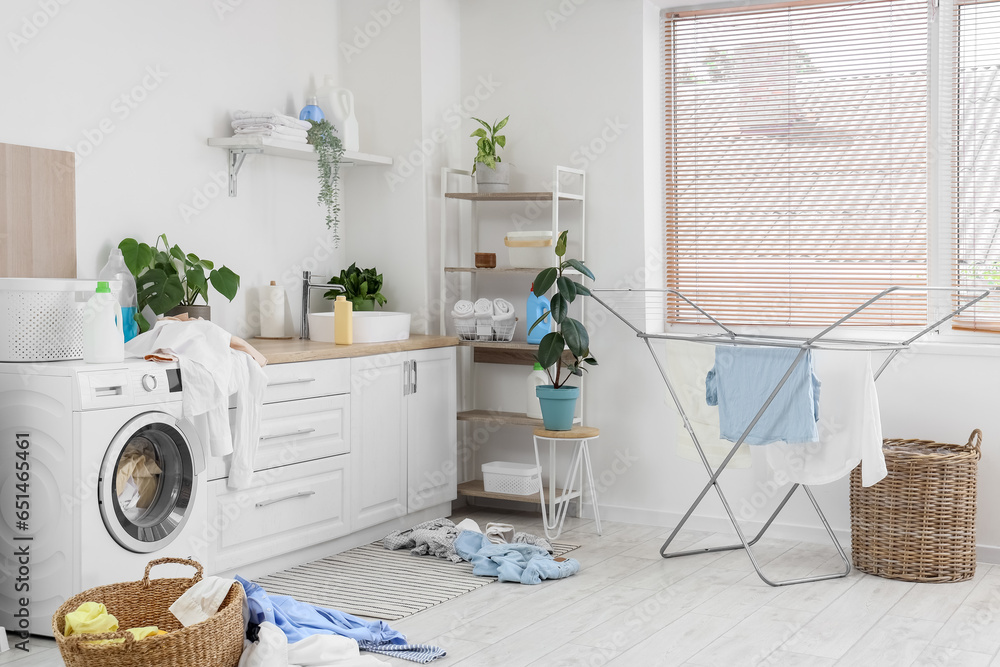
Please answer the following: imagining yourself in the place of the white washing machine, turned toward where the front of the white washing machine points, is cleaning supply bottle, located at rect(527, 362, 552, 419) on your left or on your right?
on your left

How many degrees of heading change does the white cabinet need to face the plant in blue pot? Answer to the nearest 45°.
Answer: approximately 45° to its left

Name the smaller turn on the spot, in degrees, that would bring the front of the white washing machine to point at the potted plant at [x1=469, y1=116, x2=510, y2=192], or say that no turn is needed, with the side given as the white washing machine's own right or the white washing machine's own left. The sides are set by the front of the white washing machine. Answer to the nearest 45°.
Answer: approximately 90° to the white washing machine's own left

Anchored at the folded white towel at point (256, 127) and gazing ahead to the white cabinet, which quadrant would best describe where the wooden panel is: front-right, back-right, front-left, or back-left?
back-right

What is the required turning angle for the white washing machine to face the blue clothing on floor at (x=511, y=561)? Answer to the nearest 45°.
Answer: approximately 45° to its left

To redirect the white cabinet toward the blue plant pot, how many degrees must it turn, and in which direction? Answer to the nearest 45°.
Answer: approximately 45° to its left

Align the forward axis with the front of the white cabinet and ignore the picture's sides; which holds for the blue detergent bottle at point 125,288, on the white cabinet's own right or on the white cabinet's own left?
on the white cabinet's own right

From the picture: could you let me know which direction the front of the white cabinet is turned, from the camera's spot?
facing the viewer and to the right of the viewer

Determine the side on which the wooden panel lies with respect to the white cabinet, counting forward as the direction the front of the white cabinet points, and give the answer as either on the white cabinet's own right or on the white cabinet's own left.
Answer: on the white cabinet's own right

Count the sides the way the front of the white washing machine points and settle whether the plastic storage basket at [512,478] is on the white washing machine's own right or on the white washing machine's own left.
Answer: on the white washing machine's own left

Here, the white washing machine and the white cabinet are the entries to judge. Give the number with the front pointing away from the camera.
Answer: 0

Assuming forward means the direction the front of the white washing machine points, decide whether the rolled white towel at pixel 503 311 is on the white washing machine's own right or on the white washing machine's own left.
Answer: on the white washing machine's own left
